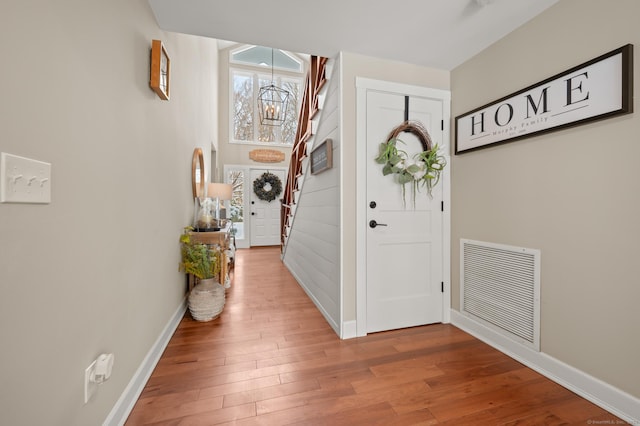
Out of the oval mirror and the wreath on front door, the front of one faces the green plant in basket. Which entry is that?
the wreath on front door

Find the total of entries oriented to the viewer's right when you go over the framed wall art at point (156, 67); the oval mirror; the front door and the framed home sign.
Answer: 2

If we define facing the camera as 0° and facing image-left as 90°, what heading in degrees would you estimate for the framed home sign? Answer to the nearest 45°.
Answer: approximately 45°

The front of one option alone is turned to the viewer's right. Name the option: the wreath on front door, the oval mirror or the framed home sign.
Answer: the oval mirror

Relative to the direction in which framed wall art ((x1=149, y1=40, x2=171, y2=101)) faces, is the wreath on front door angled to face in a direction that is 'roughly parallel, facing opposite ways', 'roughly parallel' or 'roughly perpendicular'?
roughly perpendicular

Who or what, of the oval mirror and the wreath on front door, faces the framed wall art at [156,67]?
the wreath on front door

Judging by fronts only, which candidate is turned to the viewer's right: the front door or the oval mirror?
the oval mirror

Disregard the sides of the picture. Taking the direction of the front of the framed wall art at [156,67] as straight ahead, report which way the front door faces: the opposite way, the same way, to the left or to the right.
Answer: to the right

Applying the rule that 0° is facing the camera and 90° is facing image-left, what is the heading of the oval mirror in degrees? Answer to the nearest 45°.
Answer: approximately 270°

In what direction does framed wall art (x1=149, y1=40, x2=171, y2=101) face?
to the viewer's right

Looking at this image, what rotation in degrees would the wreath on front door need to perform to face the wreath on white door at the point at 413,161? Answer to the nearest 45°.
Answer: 0° — it already faces it

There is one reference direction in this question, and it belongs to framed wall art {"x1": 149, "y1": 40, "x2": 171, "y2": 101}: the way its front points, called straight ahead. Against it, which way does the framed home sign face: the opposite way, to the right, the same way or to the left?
the opposite way
